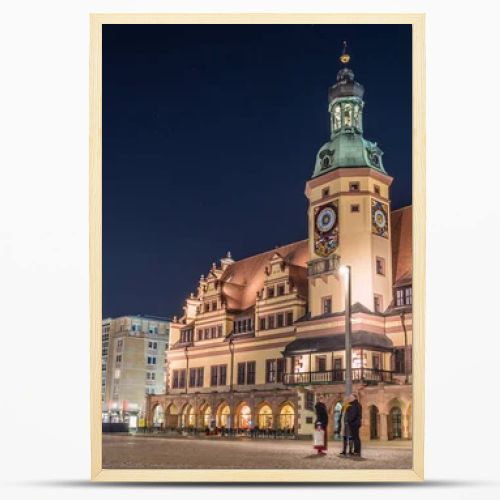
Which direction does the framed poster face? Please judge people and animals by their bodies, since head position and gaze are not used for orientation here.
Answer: toward the camera
